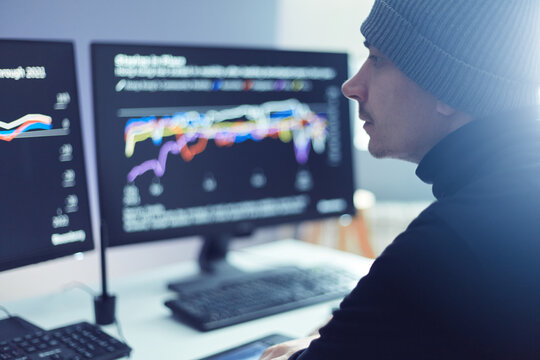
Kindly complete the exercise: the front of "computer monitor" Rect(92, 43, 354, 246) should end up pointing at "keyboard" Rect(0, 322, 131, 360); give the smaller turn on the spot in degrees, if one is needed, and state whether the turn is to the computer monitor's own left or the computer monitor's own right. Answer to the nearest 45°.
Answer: approximately 90° to the computer monitor's own right

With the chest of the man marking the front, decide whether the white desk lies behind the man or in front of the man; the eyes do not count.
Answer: in front

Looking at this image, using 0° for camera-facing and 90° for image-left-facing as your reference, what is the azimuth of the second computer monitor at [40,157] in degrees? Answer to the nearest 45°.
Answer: approximately 315°

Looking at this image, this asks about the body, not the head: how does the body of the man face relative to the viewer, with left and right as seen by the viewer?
facing to the left of the viewer

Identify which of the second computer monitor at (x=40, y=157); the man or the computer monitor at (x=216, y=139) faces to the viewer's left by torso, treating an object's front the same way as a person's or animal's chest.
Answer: the man

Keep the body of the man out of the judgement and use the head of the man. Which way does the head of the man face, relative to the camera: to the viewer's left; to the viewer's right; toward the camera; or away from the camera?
to the viewer's left

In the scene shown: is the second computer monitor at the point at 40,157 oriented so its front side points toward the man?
yes

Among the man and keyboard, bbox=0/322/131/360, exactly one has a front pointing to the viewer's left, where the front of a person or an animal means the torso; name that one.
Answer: the man
